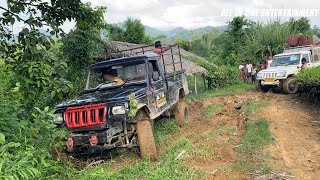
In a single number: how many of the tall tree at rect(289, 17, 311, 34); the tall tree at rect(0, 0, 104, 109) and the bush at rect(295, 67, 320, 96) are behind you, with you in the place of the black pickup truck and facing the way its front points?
2

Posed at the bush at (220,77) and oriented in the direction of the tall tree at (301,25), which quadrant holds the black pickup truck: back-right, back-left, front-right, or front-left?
back-right

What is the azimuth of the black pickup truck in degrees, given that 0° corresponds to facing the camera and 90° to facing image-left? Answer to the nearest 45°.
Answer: approximately 45°

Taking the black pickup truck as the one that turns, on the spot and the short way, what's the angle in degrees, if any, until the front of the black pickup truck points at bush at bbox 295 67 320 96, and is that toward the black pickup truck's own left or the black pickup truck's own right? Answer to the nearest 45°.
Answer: approximately 180°

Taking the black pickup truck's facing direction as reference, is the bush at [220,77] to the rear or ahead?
to the rear

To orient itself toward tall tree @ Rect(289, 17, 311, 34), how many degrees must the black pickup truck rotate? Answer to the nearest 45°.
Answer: approximately 180°
